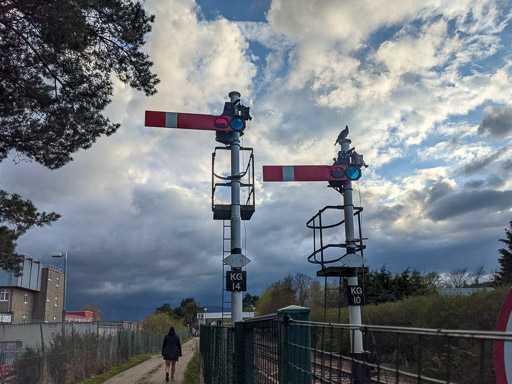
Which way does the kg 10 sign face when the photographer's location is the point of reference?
facing the viewer

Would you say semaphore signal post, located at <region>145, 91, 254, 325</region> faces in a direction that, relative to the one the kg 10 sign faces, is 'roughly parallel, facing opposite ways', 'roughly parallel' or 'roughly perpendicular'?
roughly parallel

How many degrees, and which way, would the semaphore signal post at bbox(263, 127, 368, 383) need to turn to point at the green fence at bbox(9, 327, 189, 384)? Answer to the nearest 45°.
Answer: approximately 90° to its right

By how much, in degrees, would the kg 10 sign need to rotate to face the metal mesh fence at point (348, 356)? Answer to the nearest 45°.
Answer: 0° — it already faces it

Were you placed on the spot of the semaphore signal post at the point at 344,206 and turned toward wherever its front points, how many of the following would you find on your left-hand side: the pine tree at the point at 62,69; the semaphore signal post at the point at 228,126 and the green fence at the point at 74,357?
0

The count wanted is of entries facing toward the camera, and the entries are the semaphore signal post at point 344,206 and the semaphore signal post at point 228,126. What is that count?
2

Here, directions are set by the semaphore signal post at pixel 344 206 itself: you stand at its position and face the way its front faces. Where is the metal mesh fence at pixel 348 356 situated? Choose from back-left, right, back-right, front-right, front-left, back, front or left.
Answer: front

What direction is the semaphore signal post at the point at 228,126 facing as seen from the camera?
toward the camera

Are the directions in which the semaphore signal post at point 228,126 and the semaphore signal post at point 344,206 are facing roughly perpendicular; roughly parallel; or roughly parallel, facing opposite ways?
roughly parallel

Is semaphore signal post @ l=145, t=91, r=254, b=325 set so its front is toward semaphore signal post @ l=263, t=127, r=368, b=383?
no

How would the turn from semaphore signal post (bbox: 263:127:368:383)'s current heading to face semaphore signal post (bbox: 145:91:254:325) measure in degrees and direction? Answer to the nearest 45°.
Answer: approximately 90° to its right
